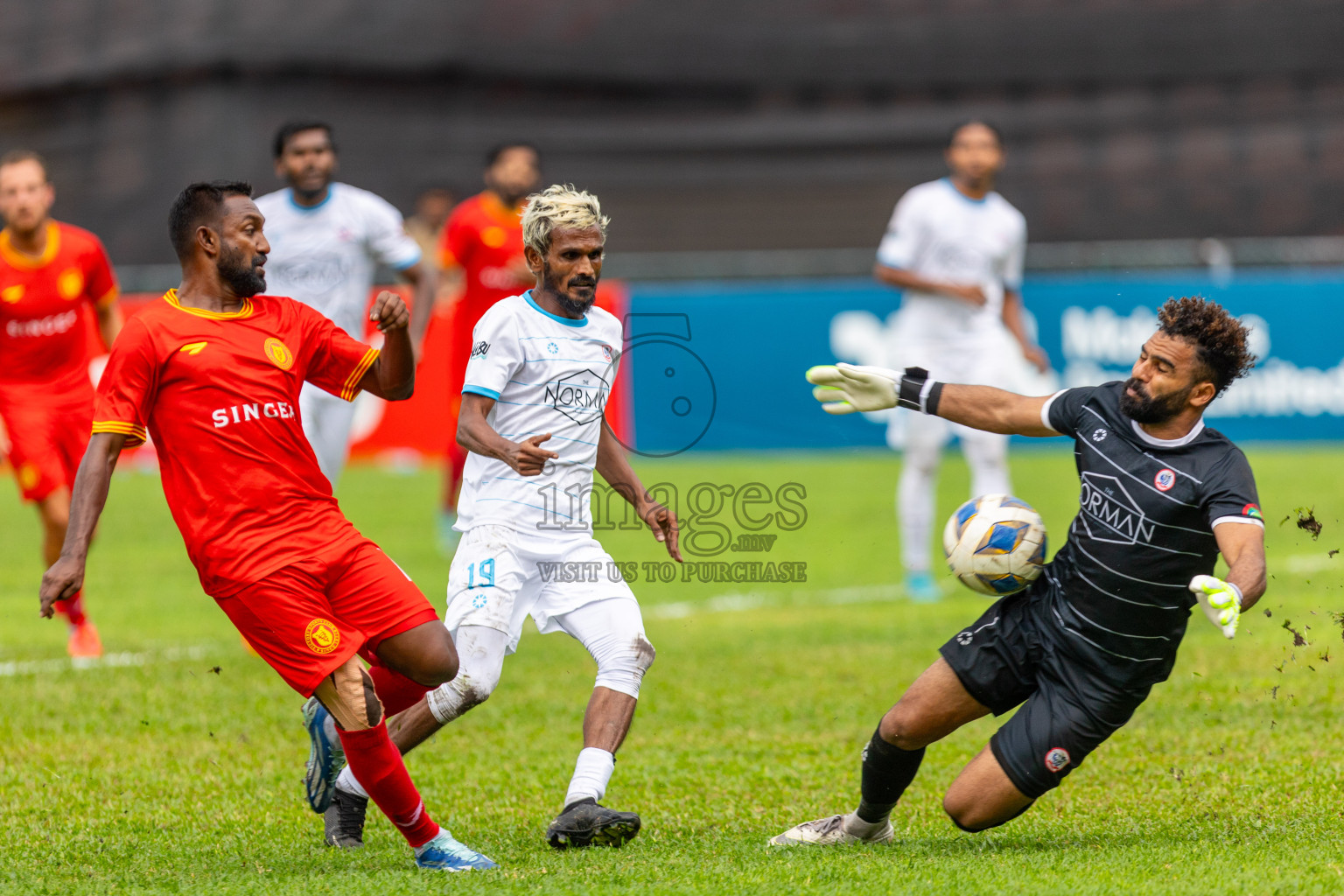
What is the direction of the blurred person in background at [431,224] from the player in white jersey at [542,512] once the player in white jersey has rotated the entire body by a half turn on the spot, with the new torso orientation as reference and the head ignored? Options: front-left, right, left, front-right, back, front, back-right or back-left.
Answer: front-right

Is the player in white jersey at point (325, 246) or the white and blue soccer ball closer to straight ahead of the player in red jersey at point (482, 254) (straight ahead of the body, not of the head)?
the white and blue soccer ball

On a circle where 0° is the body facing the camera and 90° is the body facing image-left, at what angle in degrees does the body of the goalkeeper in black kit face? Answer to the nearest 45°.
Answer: approximately 45°

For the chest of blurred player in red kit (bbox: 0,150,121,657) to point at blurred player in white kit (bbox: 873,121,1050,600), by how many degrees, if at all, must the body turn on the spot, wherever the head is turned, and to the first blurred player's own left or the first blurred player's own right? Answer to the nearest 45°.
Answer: approximately 90° to the first blurred player's own left

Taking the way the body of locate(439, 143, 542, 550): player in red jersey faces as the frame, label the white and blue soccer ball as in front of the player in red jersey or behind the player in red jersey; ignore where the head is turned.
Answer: in front

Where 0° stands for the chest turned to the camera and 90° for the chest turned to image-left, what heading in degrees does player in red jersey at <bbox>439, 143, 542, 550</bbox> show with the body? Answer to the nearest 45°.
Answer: approximately 315°

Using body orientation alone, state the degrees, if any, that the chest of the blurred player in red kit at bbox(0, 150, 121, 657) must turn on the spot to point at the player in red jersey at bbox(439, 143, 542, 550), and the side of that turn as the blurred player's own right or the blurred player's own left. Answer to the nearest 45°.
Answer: approximately 135° to the blurred player's own left

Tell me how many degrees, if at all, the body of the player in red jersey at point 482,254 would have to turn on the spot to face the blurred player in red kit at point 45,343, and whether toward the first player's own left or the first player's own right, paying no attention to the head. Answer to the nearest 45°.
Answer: approximately 90° to the first player's own right

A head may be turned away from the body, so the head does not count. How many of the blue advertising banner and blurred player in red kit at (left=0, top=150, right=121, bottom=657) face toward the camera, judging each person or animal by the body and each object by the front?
2
